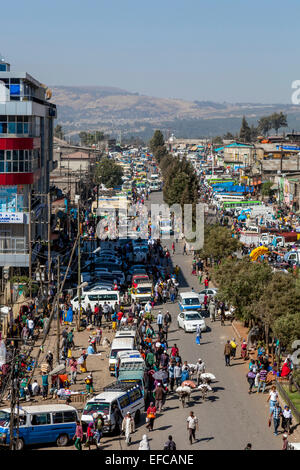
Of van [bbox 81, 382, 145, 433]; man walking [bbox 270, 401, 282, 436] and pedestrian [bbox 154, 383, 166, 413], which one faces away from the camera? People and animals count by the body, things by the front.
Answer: the pedestrian

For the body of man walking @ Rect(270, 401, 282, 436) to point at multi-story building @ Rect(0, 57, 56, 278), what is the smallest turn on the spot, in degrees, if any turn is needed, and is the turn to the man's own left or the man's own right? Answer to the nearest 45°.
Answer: approximately 135° to the man's own right

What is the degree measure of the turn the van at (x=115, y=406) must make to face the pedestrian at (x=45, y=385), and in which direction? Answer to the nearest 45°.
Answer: approximately 90° to its right

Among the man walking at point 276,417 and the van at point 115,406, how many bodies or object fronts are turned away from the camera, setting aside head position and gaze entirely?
0

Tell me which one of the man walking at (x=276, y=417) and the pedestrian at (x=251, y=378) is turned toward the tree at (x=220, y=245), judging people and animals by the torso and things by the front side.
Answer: the pedestrian

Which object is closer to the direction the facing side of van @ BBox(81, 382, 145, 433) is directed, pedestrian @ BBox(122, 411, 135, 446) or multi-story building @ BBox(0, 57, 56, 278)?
the pedestrian

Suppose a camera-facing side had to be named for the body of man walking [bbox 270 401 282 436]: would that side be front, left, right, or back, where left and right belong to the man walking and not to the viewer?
front

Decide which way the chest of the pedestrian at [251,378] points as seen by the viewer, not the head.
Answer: away from the camera

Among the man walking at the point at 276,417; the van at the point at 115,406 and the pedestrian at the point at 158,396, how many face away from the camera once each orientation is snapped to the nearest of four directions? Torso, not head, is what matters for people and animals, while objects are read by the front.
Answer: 1

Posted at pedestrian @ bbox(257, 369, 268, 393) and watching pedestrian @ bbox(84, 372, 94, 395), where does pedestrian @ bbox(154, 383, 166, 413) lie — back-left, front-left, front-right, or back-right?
front-left

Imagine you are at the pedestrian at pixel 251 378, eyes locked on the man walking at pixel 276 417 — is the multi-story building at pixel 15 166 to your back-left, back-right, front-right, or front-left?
back-right

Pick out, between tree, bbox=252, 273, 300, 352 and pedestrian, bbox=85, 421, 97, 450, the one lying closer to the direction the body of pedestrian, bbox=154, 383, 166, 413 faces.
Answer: the tree

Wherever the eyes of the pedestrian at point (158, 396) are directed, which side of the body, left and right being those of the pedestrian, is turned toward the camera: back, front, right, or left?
back

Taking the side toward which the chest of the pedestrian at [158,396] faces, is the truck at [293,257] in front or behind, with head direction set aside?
in front

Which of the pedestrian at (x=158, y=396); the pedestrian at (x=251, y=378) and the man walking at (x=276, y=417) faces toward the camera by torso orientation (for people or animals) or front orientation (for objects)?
the man walking
